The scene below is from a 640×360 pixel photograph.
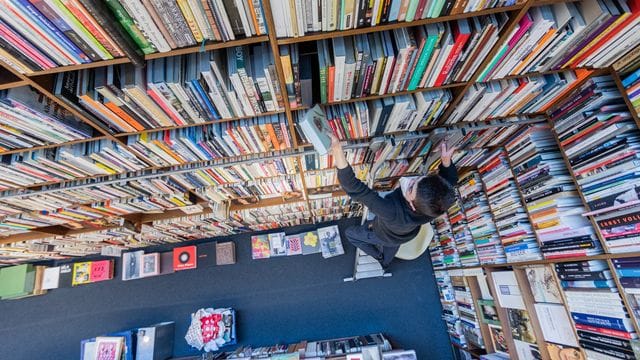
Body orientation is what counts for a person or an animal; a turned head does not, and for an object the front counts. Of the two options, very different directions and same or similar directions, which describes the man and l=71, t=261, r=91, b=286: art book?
very different directions

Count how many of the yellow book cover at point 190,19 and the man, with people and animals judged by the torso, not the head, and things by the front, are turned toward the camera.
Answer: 1

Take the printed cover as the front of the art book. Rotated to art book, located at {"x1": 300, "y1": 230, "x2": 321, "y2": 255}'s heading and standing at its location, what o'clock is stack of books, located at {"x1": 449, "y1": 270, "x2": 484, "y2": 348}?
The stack of books is roughly at 10 o'clock from the art book.

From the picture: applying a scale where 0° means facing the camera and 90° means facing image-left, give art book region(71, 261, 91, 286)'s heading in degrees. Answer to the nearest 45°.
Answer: approximately 0°
